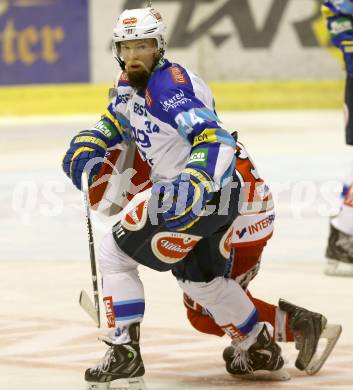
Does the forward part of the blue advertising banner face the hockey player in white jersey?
yes

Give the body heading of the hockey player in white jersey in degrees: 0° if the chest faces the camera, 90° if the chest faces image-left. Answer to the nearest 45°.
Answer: approximately 45°

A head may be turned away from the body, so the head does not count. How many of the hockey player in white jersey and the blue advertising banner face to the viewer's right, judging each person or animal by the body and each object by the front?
0

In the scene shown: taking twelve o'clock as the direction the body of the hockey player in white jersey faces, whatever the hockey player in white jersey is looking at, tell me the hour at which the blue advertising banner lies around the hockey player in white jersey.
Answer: The blue advertising banner is roughly at 4 o'clock from the hockey player in white jersey.

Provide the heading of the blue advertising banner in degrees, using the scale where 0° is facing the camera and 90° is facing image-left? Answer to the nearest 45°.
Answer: approximately 0°
